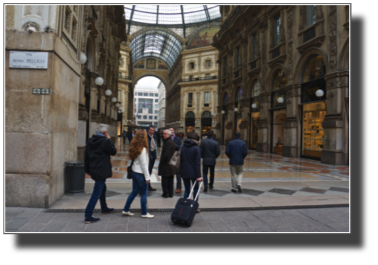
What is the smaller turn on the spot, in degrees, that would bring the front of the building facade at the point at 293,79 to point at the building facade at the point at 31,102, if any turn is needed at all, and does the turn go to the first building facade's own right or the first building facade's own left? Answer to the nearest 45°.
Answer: approximately 45° to the first building facade's own left

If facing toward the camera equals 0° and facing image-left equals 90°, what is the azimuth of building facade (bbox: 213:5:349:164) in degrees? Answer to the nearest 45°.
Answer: approximately 45°

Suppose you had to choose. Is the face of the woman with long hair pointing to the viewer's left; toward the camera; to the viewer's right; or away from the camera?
away from the camera
